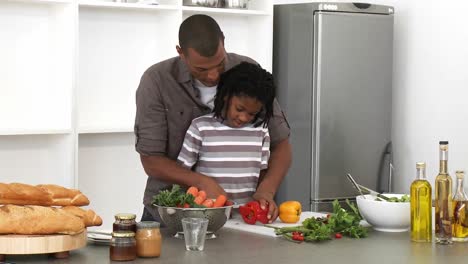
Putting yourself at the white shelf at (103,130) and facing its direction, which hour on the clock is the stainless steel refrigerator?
The stainless steel refrigerator is roughly at 9 o'clock from the white shelf.

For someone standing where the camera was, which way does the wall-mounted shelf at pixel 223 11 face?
facing the viewer

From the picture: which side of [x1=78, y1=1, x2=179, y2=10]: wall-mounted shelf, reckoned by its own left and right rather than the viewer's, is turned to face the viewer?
front

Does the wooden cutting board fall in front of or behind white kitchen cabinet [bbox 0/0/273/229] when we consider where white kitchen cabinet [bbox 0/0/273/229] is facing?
in front

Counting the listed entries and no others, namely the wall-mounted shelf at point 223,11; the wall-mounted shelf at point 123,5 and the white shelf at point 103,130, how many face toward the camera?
3

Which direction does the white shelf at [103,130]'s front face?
toward the camera

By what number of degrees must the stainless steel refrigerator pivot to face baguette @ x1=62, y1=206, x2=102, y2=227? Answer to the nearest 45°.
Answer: approximately 45° to its right

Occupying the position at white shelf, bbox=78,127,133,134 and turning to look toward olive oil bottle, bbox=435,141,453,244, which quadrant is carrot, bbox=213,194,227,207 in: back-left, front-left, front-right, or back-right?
front-right

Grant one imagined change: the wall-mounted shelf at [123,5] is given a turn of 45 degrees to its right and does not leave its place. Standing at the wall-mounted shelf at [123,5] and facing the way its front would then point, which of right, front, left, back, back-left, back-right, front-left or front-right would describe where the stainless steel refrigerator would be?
back-left

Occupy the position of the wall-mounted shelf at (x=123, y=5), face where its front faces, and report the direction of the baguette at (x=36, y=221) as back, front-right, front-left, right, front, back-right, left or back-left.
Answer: front

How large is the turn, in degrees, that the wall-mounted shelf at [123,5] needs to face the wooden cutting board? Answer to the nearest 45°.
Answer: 0° — it already faces it

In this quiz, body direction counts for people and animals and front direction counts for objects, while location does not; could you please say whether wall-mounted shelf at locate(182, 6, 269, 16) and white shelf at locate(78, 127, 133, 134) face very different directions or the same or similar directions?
same or similar directions

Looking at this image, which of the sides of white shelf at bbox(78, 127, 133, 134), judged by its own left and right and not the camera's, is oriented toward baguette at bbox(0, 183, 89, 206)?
front

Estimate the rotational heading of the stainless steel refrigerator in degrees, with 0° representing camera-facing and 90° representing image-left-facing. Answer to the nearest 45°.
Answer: approximately 315°

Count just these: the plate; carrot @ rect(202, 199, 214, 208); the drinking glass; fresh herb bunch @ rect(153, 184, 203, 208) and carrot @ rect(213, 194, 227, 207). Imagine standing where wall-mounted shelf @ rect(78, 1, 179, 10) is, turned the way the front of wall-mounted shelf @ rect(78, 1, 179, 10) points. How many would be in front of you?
5

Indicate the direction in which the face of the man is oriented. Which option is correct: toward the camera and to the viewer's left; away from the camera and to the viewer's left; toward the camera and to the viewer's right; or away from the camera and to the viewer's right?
toward the camera and to the viewer's right

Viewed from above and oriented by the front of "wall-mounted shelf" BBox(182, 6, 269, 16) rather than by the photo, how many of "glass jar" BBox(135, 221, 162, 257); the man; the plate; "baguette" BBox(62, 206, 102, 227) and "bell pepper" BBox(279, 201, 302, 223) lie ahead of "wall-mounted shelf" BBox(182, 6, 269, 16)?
5
